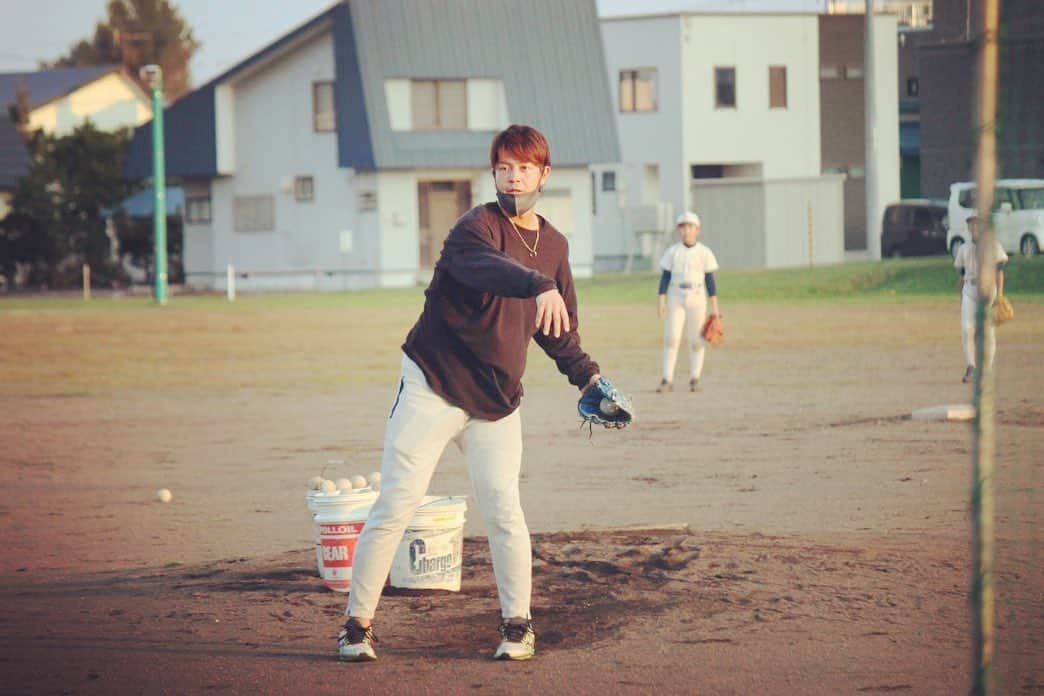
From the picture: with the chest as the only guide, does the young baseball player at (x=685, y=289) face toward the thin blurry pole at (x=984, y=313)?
yes

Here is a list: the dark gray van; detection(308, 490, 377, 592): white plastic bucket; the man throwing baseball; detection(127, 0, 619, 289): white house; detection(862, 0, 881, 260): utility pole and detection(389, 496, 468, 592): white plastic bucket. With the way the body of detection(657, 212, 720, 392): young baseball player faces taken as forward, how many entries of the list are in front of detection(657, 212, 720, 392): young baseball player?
3

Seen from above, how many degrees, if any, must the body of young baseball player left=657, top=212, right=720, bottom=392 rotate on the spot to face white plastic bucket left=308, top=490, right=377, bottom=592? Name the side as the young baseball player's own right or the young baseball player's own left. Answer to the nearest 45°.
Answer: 0° — they already face it

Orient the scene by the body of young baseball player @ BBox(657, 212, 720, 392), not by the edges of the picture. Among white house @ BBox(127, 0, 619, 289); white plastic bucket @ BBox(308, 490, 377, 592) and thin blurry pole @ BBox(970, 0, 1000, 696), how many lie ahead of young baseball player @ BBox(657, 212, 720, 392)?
2

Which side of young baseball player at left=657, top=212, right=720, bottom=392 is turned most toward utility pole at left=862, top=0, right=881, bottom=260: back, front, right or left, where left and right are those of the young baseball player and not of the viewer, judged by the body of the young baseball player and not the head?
back

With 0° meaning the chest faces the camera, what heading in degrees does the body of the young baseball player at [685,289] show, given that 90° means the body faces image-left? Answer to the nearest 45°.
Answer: approximately 0°

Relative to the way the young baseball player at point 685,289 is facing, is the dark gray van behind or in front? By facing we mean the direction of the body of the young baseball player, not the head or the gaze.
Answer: behind

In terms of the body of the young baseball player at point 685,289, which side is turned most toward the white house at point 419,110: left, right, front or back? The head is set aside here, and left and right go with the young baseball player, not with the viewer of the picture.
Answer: back

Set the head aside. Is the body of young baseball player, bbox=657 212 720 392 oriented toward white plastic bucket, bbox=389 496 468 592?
yes

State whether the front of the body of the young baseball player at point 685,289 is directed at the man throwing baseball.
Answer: yes
